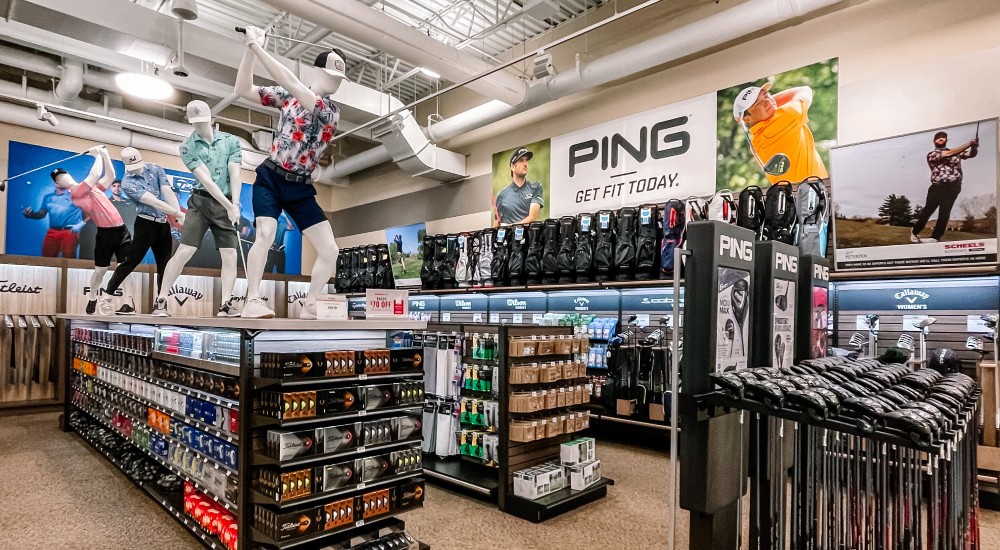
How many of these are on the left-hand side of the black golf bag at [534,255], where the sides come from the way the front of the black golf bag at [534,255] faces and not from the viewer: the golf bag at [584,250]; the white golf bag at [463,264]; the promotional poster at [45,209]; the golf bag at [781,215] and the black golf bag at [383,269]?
2

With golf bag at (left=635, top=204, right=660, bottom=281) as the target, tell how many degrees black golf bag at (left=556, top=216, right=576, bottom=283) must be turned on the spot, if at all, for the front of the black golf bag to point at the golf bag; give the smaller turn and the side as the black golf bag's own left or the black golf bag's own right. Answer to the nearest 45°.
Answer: approximately 90° to the black golf bag's own left

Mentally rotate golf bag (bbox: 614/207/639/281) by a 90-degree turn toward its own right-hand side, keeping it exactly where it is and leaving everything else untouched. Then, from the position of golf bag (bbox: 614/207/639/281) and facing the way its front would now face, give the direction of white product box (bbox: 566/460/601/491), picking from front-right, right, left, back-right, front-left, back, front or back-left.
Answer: left

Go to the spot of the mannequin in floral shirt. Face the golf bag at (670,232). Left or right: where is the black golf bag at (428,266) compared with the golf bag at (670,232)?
left

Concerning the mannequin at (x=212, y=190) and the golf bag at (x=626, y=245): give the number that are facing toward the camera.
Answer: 2

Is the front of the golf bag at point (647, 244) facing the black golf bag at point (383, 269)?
no

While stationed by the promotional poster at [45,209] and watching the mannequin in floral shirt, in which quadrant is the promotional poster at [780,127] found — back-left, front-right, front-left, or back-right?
front-left

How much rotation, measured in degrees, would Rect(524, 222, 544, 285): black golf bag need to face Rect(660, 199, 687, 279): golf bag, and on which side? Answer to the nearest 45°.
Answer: approximately 90° to its left

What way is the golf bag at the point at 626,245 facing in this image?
toward the camera

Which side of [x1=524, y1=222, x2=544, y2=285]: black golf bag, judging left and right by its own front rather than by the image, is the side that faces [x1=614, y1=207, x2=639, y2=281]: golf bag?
left

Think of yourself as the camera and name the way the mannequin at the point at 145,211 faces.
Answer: facing the viewer and to the right of the viewer

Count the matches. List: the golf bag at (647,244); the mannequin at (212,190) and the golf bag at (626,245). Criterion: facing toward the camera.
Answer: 3

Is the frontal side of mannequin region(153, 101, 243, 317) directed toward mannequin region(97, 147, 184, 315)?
no

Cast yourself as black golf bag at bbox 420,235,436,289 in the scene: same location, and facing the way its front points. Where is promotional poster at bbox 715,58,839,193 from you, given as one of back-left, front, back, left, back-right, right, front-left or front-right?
left

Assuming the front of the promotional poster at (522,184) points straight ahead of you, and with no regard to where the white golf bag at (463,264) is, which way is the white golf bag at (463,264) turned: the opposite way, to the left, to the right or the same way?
the same way

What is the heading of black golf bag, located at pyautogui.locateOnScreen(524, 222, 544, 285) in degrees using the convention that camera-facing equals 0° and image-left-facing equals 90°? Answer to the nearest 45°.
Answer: approximately 45°

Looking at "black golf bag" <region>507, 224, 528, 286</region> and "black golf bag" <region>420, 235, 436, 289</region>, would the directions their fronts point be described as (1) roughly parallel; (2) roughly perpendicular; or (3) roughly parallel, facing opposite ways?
roughly parallel

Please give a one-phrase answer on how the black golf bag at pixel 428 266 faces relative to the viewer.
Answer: facing the viewer and to the left of the viewer
